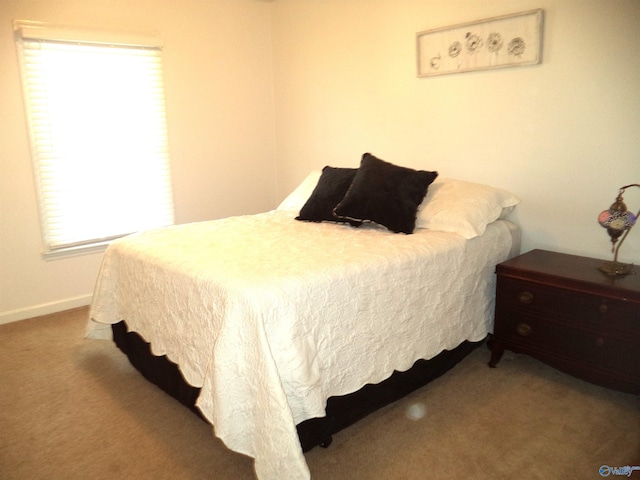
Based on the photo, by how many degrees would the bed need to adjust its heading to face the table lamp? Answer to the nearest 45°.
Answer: approximately 135° to its left

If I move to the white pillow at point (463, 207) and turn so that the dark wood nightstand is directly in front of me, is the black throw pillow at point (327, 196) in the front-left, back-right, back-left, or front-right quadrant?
back-right

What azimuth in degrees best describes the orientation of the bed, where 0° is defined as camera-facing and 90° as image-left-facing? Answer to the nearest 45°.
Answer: approximately 45°

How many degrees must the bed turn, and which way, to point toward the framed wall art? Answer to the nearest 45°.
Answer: approximately 180°
